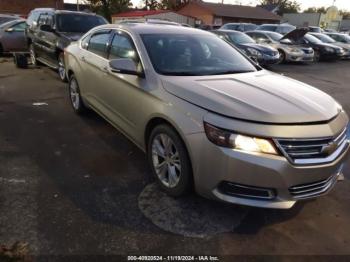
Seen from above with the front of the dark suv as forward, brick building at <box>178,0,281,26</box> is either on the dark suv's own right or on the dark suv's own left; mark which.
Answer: on the dark suv's own left

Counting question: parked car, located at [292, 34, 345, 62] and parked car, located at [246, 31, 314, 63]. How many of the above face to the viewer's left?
0

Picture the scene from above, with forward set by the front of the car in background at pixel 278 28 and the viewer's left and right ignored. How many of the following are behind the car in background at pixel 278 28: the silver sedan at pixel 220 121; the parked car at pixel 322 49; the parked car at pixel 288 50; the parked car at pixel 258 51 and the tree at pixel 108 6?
1

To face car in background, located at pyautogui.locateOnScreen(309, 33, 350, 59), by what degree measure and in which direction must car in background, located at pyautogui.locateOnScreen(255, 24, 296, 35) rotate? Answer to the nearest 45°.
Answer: approximately 45° to its left

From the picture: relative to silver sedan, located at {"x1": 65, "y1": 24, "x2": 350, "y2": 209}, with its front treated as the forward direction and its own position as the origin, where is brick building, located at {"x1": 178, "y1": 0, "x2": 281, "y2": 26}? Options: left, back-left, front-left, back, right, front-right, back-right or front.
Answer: back-left

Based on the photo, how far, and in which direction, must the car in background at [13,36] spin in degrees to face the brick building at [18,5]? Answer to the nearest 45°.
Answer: approximately 135° to its right

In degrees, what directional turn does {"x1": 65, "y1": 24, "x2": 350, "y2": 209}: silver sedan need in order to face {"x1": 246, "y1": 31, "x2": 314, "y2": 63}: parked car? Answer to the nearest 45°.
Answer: approximately 135° to its left

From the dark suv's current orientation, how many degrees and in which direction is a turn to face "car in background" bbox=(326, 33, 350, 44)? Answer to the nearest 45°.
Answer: approximately 90° to its left

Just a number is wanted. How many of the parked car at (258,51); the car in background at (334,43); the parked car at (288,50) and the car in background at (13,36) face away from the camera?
0

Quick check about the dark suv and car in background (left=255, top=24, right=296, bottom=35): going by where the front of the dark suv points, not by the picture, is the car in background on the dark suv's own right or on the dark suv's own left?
on the dark suv's own left

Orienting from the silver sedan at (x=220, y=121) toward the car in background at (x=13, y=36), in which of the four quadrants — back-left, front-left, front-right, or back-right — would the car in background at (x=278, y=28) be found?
front-right

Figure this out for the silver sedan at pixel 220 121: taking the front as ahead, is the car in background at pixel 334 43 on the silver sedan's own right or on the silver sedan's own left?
on the silver sedan's own left

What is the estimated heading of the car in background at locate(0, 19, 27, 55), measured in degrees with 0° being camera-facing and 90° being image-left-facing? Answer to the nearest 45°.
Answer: approximately 45°

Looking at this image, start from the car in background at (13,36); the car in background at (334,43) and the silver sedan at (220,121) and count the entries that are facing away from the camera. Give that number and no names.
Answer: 0

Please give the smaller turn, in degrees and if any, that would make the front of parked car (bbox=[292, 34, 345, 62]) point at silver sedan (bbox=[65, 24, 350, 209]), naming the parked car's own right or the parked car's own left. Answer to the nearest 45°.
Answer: approximately 45° to the parked car's own right

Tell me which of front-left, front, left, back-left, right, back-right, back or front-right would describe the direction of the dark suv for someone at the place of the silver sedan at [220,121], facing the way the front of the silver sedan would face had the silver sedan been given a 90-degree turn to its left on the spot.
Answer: left

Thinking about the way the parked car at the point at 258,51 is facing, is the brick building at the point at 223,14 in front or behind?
behind

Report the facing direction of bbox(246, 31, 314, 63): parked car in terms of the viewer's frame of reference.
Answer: facing the viewer and to the right of the viewer
